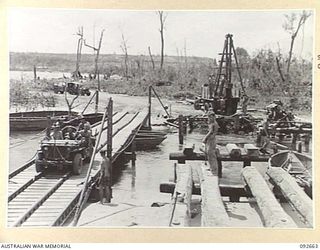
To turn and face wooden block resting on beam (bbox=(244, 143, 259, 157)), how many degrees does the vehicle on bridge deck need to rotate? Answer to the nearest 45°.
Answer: approximately 135° to its left
